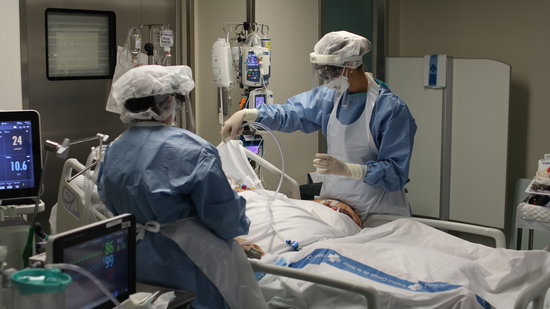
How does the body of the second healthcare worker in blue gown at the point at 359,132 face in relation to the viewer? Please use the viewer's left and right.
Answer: facing the viewer and to the left of the viewer

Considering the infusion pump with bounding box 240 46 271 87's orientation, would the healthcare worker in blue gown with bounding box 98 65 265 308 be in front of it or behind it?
in front

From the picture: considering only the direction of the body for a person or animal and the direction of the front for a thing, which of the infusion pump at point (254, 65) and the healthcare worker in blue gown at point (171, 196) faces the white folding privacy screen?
the healthcare worker in blue gown

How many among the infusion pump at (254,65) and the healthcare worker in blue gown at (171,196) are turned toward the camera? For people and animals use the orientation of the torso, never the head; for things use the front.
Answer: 1

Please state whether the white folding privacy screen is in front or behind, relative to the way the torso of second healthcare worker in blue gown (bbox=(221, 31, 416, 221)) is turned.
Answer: behind

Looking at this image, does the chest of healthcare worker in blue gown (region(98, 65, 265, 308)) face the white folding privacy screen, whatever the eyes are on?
yes

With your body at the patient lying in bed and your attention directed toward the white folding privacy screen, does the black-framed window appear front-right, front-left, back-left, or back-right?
front-left

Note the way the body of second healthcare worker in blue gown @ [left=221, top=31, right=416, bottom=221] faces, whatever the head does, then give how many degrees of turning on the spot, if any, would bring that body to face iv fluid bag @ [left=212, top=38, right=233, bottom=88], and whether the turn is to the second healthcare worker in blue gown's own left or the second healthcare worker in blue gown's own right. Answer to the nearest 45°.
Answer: approximately 90° to the second healthcare worker in blue gown's own right

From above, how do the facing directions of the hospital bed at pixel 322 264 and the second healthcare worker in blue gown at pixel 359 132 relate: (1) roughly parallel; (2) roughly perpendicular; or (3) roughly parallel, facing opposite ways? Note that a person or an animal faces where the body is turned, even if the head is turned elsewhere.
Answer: roughly perpendicular

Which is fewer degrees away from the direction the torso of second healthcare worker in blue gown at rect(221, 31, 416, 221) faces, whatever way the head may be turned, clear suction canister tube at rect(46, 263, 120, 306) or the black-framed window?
the clear suction canister tube

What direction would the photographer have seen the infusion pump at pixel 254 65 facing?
facing the viewer

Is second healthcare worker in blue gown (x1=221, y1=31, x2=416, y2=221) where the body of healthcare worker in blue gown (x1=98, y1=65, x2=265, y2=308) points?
yes

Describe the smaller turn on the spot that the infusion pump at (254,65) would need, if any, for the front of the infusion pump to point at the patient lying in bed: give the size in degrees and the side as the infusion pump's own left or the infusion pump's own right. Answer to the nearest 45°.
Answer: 0° — it already faces them

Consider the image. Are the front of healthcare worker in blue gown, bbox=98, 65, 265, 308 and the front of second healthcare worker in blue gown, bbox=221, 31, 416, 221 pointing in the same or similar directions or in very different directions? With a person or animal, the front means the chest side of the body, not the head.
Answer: very different directions

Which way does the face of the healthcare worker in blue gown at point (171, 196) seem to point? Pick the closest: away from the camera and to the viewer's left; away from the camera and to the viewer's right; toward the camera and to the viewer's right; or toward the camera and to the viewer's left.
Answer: away from the camera and to the viewer's right

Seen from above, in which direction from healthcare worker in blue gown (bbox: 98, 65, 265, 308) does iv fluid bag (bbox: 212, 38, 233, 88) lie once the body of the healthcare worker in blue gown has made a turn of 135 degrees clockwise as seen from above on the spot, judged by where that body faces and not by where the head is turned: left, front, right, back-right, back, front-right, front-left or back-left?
back

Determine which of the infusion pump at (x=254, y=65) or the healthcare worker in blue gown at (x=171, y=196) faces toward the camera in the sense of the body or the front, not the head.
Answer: the infusion pump

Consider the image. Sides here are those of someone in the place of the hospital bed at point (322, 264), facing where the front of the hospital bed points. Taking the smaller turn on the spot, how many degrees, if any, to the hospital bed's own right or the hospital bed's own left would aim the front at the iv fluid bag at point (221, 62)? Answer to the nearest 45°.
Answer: approximately 135° to the hospital bed's own left

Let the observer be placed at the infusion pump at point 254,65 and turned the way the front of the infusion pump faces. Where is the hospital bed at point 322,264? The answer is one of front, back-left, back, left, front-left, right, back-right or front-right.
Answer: front
